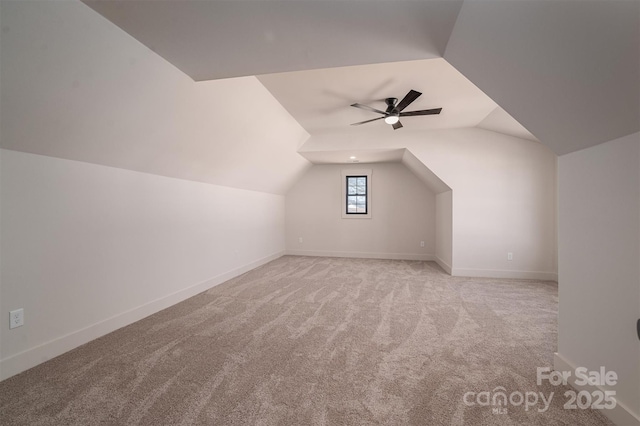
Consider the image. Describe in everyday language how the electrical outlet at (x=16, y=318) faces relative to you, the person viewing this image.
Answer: facing the viewer and to the right of the viewer

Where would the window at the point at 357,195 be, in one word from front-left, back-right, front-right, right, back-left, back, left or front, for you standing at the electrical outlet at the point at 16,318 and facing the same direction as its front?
front-left
